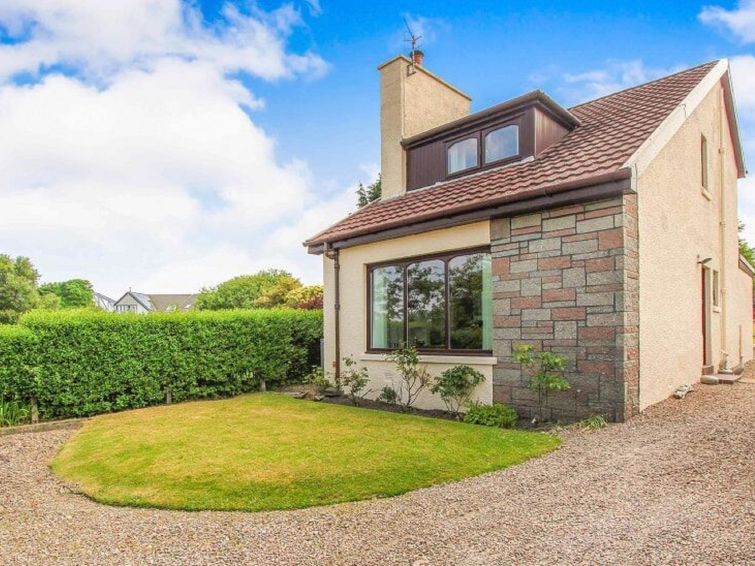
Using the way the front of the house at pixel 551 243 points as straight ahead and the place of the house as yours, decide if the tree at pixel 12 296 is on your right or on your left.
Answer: on your right

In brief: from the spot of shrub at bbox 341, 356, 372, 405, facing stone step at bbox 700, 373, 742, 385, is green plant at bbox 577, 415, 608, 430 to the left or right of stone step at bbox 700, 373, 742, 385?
right

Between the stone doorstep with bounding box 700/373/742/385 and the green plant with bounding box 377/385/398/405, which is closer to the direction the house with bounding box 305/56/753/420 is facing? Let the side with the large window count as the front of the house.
the green plant

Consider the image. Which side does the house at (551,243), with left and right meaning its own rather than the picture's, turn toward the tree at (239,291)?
right

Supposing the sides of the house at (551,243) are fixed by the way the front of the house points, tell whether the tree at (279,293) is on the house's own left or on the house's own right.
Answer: on the house's own right

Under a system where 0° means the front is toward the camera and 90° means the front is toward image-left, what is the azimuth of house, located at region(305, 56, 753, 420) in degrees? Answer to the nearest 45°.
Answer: approximately 45°

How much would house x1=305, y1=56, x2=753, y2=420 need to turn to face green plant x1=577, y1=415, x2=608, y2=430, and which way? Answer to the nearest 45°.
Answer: approximately 45° to its left

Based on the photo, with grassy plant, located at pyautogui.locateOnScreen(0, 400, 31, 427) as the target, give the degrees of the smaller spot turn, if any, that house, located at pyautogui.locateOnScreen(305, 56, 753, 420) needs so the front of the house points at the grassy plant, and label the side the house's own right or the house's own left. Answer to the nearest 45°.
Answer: approximately 45° to the house's own right
